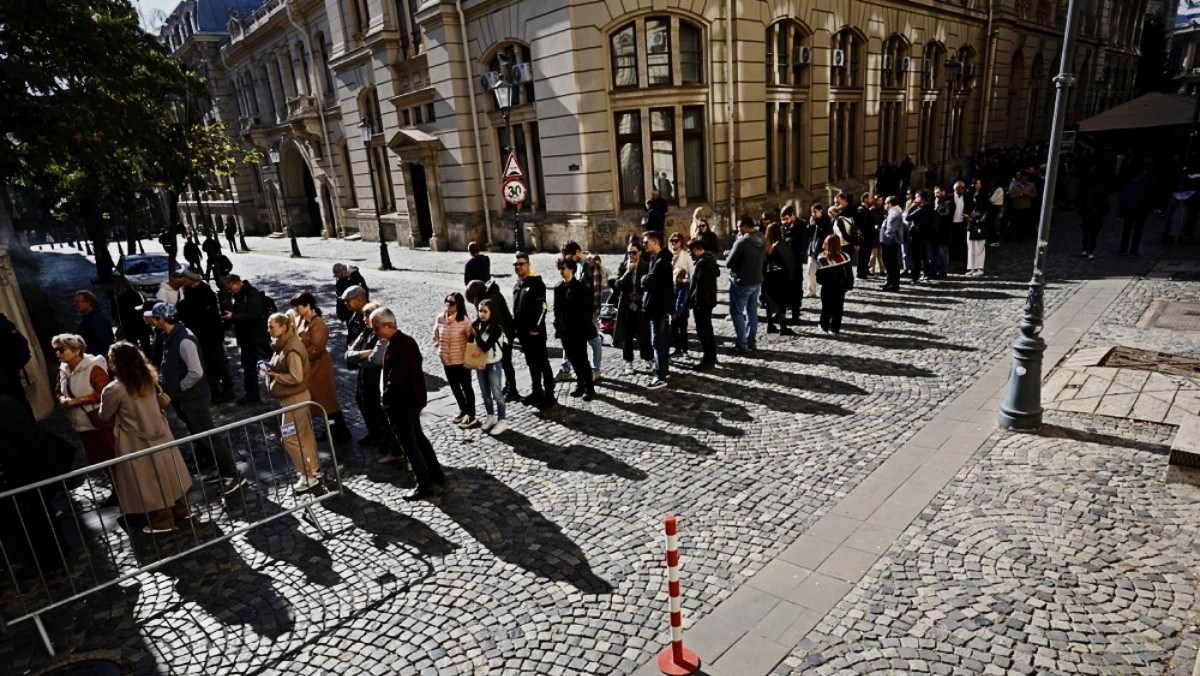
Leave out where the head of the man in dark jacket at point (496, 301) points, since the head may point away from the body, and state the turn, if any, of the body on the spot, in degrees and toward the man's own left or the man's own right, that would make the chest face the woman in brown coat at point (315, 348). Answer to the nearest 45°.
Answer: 0° — they already face them

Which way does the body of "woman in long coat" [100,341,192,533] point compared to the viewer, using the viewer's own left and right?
facing away from the viewer and to the left of the viewer

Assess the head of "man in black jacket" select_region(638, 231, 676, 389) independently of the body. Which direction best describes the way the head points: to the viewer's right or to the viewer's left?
to the viewer's left

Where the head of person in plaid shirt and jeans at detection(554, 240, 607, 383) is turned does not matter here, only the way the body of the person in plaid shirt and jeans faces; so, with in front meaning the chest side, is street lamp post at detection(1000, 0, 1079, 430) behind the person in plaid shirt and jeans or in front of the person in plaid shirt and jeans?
behind

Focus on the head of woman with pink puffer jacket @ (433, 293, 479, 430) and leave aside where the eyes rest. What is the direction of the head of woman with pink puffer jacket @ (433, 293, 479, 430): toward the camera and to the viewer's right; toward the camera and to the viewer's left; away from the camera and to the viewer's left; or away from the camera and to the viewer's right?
toward the camera and to the viewer's left

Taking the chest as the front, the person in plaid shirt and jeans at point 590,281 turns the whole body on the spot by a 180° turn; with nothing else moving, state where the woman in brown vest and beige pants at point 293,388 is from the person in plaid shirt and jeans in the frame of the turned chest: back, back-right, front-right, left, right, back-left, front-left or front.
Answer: back-right

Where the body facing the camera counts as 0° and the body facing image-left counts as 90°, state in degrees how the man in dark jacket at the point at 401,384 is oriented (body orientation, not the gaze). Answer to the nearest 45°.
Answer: approximately 90°

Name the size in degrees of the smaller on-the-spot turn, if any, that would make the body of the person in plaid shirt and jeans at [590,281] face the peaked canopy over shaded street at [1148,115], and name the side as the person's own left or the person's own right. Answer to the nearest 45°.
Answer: approximately 135° to the person's own right

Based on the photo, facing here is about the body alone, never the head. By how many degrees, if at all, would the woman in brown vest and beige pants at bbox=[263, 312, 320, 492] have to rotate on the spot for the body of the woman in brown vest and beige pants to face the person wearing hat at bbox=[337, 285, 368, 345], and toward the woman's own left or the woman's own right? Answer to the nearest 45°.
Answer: approximately 135° to the woman's own right

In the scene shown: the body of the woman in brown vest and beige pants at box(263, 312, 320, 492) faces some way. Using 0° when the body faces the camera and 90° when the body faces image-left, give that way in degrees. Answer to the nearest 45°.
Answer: approximately 90°

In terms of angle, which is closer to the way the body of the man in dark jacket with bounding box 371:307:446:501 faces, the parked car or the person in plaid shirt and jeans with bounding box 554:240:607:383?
the parked car

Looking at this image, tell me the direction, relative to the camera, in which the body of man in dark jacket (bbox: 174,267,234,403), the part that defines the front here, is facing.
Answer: to the viewer's left

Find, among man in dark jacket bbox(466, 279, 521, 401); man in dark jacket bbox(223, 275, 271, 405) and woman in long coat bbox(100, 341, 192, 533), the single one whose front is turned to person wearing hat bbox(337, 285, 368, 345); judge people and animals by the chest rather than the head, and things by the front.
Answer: man in dark jacket bbox(466, 279, 521, 401)
